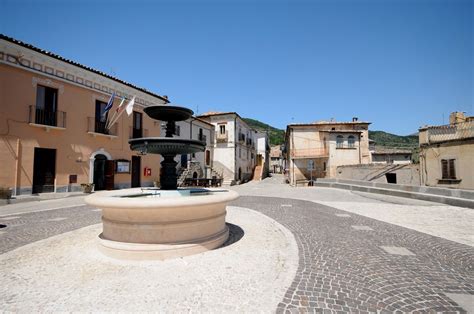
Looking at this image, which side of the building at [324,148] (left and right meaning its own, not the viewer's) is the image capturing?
front

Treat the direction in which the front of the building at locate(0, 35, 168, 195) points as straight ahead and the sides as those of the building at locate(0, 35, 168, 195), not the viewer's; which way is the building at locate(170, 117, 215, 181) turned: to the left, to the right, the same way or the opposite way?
the same way

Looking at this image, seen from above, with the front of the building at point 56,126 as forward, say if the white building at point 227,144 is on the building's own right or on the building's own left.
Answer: on the building's own left

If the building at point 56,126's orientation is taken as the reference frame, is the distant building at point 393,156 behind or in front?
in front

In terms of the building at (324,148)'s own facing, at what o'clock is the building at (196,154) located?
the building at (196,154) is roughly at 2 o'clock from the building at (324,148).

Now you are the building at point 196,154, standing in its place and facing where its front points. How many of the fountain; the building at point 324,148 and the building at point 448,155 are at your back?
0

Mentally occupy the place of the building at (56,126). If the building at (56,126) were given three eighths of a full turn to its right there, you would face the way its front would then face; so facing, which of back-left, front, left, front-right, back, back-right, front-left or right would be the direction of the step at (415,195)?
back-left

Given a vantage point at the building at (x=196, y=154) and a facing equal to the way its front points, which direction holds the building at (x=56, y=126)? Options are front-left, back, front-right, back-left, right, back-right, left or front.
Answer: right

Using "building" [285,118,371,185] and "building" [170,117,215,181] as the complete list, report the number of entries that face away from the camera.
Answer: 0

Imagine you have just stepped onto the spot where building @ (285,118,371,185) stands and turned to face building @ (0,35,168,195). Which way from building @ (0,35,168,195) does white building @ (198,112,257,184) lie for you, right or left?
right

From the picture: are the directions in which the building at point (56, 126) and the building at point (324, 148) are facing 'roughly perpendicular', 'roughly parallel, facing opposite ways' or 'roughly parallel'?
roughly perpendicular

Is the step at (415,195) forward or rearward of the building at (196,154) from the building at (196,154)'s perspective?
forward

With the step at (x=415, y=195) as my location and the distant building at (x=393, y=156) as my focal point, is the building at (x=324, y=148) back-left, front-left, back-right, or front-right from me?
front-left

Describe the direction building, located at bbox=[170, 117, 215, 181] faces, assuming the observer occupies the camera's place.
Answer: facing the viewer and to the right of the viewer

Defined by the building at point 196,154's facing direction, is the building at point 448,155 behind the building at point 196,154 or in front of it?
in front

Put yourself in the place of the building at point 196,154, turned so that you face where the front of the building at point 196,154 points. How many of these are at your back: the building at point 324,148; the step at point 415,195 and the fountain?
0

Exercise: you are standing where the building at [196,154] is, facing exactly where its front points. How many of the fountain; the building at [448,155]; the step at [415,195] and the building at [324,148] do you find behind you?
0

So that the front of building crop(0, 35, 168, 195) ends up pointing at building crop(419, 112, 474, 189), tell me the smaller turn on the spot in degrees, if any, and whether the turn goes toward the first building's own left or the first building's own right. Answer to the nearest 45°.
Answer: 0° — it already faces it

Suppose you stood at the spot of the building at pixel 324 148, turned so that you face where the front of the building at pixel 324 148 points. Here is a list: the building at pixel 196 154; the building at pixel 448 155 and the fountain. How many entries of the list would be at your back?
0

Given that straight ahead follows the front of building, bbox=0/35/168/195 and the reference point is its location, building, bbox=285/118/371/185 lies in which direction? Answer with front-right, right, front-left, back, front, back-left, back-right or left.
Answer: front-left

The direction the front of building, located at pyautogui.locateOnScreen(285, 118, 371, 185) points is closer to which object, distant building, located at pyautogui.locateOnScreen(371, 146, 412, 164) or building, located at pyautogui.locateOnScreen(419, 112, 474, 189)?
the building
